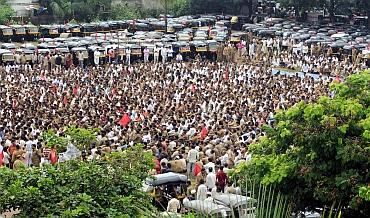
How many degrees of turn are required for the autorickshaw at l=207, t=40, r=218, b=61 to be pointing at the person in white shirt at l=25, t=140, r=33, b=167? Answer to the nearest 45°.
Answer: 0° — it already faces them

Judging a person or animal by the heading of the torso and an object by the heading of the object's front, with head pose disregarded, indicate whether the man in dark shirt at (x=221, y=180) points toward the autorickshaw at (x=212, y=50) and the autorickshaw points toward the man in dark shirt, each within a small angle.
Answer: yes

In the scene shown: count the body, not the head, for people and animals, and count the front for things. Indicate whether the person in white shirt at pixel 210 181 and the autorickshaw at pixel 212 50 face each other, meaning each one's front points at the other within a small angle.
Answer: yes

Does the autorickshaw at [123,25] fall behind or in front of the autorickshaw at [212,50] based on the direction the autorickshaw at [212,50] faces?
behind

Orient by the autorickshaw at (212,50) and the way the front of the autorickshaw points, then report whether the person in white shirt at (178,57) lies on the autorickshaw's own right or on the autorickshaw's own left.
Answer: on the autorickshaw's own right

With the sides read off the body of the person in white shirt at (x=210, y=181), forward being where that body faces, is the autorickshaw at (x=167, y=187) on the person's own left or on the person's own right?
on the person's own left

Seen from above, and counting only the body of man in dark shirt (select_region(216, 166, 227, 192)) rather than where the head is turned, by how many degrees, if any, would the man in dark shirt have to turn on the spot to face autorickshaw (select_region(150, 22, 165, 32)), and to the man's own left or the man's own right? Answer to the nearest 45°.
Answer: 0° — they already face it

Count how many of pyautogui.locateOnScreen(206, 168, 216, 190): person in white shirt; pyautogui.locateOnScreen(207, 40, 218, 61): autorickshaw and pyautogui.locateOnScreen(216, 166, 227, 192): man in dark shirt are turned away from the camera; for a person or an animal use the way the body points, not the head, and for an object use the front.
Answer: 2

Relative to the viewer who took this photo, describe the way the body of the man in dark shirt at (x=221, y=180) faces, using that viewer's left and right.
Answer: facing away from the viewer

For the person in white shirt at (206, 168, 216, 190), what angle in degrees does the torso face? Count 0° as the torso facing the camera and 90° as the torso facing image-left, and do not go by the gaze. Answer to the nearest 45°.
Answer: approximately 180°

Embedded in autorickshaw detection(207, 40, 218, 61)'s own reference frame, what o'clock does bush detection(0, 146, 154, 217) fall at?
The bush is roughly at 12 o'clock from the autorickshaw.

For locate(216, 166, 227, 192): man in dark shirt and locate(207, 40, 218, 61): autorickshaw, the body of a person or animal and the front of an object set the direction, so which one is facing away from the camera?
the man in dark shirt

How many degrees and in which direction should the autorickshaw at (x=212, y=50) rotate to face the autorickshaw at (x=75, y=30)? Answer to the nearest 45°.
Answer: approximately 135° to its right

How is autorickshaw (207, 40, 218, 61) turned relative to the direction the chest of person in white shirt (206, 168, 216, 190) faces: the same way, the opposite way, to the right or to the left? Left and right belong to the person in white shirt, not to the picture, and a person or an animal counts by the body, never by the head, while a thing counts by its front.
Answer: the opposite way

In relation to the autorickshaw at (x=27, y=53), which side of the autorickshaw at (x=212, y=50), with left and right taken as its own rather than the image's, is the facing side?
right

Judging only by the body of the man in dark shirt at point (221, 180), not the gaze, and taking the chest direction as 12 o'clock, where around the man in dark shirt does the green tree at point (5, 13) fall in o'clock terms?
The green tree is roughly at 11 o'clock from the man in dark shirt.

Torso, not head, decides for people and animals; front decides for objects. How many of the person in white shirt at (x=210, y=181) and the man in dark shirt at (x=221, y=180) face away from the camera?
2
